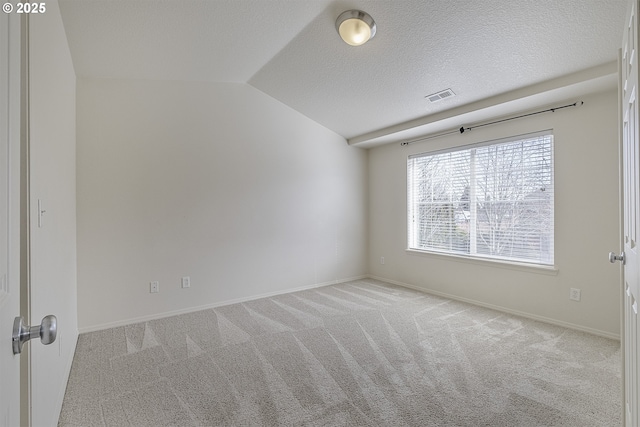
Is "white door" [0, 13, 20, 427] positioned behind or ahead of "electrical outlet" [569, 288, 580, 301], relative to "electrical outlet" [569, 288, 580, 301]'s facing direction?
ahead

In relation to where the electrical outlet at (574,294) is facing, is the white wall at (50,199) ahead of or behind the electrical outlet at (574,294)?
ahead

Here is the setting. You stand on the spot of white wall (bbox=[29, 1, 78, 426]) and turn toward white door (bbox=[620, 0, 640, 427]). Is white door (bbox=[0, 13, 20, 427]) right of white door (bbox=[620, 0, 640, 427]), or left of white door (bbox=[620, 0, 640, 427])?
right
